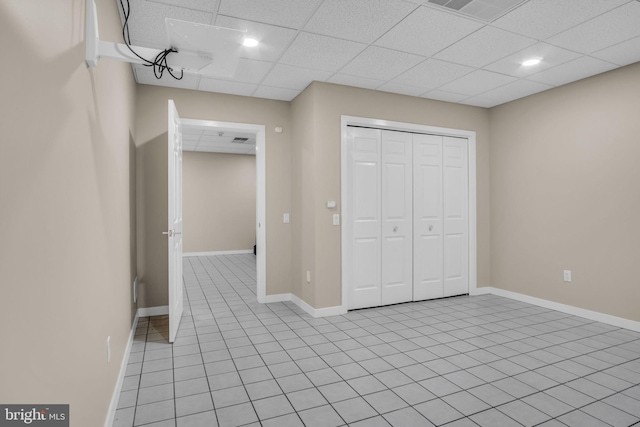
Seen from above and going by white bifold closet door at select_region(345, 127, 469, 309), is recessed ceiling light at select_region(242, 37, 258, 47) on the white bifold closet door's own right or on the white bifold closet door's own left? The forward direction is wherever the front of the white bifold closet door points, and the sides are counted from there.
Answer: on the white bifold closet door's own right

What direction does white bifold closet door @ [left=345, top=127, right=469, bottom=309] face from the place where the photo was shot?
facing the viewer and to the right of the viewer

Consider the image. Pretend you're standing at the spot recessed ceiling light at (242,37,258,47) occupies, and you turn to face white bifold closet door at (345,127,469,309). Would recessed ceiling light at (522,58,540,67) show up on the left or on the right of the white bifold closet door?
right
